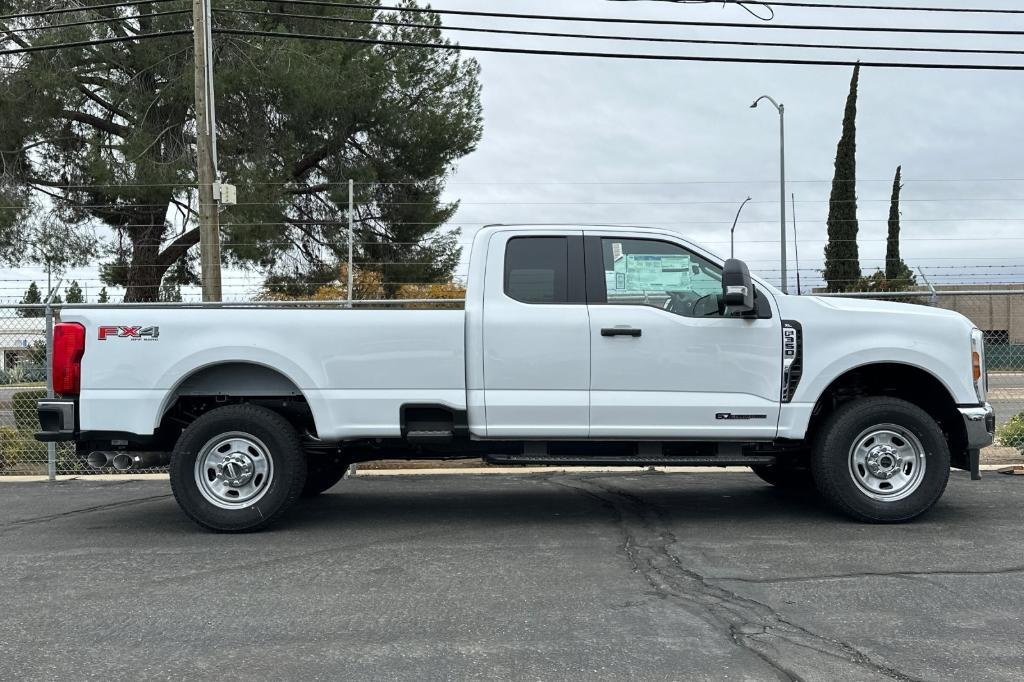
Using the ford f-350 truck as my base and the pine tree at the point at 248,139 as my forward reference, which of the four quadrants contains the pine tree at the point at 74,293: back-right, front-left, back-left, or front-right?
front-left

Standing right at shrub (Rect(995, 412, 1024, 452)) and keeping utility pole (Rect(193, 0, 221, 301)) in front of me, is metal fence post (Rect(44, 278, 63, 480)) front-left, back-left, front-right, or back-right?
front-left

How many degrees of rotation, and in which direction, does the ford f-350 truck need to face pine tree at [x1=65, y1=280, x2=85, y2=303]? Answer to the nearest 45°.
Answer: approximately 135° to its left

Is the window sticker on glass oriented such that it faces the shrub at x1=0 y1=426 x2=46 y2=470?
no

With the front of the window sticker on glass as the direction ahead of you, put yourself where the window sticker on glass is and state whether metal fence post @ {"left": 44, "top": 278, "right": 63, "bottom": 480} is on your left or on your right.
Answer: on your right

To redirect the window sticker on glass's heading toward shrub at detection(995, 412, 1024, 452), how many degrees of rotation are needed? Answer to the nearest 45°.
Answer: approximately 135° to its left

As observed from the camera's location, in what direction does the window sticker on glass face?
facing the viewer

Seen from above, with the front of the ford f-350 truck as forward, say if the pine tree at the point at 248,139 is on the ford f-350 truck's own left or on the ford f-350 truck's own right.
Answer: on the ford f-350 truck's own left

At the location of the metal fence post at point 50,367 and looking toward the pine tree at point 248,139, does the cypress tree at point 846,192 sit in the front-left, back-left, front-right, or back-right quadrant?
front-right

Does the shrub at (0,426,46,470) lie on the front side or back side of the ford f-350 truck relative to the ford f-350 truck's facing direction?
on the back side

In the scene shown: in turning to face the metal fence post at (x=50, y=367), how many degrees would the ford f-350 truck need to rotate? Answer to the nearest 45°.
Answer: approximately 135° to its left

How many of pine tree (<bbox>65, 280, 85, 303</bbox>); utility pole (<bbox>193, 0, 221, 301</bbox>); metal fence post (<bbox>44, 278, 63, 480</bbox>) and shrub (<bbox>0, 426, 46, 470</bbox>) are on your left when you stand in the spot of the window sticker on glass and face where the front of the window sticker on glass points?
0

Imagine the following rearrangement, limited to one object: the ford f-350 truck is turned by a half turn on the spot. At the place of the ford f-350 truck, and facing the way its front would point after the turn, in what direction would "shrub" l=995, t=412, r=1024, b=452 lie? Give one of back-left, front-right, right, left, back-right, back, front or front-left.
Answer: back-right

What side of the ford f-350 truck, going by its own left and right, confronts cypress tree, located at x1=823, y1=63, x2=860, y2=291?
left

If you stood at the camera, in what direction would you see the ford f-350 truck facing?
facing to the right of the viewer

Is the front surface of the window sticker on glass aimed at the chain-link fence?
no
